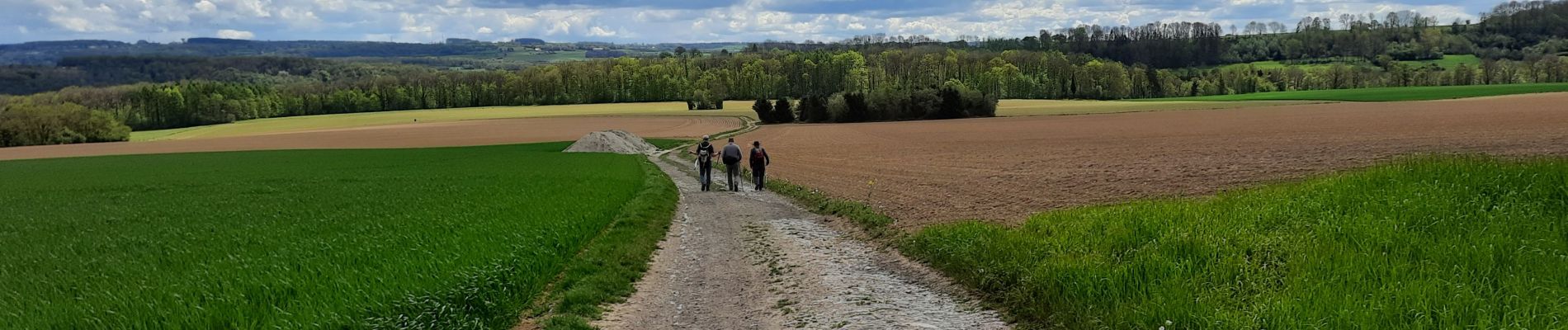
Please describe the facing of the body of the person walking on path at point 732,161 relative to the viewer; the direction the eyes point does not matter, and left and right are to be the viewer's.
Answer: facing away from the viewer

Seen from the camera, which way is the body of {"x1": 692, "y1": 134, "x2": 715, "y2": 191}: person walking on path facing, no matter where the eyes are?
away from the camera

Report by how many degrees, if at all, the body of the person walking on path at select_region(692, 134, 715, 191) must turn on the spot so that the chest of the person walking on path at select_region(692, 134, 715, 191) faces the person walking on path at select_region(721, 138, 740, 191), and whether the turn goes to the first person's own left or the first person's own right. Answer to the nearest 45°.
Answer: approximately 135° to the first person's own right

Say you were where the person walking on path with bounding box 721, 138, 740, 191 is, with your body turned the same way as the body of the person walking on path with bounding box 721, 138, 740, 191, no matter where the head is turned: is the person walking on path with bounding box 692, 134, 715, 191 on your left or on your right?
on your left

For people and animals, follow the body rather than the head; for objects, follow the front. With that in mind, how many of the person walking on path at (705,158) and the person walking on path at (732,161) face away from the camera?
2
